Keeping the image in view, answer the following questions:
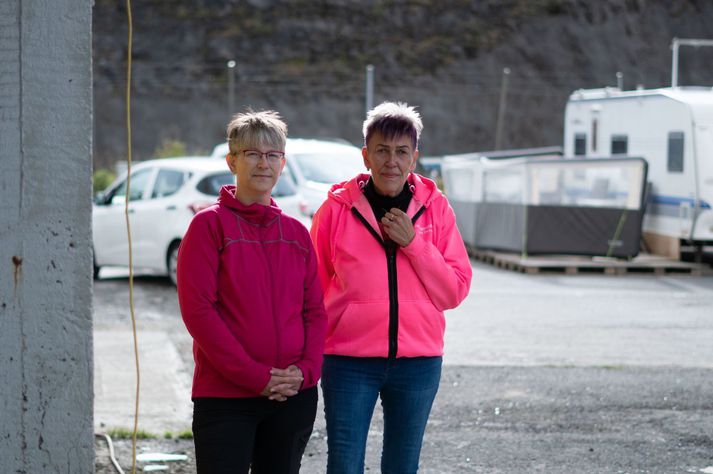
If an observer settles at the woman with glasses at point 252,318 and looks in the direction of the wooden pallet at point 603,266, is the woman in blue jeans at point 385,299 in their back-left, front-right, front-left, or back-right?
front-right

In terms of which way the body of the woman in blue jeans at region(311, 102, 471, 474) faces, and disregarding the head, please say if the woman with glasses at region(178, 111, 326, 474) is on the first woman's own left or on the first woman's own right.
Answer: on the first woman's own right

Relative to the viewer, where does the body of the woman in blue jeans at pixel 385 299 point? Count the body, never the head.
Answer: toward the camera

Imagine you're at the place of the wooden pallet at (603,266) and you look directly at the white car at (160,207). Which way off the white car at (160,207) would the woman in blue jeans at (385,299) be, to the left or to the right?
left

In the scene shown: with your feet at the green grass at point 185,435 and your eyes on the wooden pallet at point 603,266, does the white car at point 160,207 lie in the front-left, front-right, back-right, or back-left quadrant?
front-left

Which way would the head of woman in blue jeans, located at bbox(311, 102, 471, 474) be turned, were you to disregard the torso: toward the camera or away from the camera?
toward the camera

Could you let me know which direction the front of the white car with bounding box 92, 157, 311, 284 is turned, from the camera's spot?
facing away from the viewer and to the left of the viewer

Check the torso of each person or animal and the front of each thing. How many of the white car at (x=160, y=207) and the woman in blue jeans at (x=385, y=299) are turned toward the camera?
1

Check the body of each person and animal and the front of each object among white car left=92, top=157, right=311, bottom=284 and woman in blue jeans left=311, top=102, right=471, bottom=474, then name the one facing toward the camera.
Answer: the woman in blue jeans
